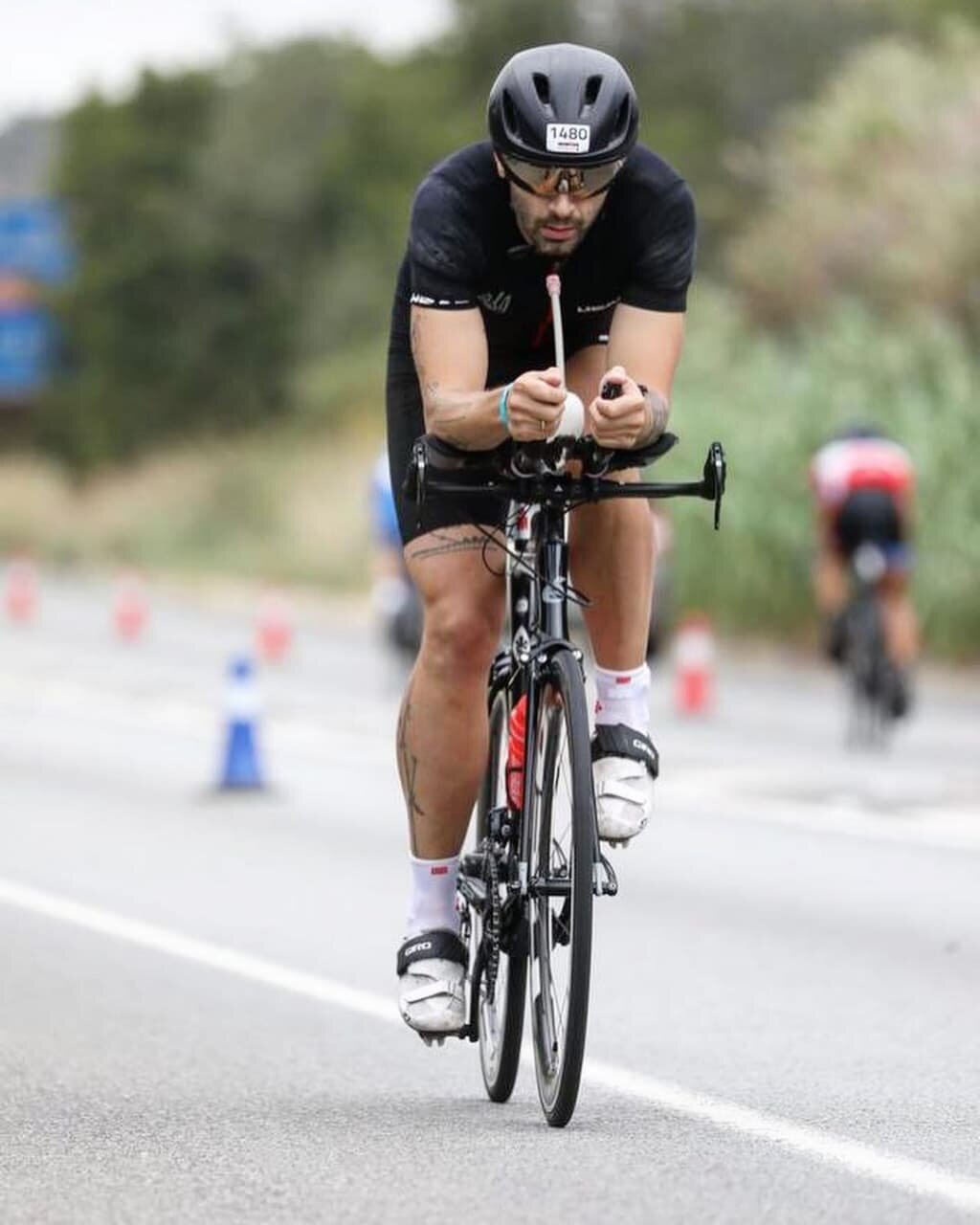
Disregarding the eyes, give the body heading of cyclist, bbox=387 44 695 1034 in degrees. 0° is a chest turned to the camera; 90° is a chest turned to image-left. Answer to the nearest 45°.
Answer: approximately 0°

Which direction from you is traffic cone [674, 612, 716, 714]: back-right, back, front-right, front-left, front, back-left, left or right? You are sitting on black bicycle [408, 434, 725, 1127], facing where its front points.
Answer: back

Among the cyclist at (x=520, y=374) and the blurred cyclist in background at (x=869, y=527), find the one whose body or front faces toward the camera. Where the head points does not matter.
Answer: the cyclist

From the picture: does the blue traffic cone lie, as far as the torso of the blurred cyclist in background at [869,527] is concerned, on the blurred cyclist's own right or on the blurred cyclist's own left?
on the blurred cyclist's own left

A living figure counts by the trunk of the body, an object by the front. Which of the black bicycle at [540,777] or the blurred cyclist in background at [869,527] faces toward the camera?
the black bicycle

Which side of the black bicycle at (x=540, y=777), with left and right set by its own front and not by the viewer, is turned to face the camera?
front

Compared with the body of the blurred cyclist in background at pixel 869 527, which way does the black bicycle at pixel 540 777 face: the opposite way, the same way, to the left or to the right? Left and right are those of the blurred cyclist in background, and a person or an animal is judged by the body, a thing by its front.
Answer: the opposite way

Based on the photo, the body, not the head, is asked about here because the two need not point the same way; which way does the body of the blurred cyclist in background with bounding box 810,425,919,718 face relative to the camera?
away from the camera

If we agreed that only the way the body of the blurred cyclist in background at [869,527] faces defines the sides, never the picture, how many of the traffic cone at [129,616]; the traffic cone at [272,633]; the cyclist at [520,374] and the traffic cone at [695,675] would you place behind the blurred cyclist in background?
1

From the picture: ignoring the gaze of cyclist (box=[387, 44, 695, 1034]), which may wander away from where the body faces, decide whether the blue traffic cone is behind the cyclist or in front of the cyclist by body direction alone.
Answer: behind
